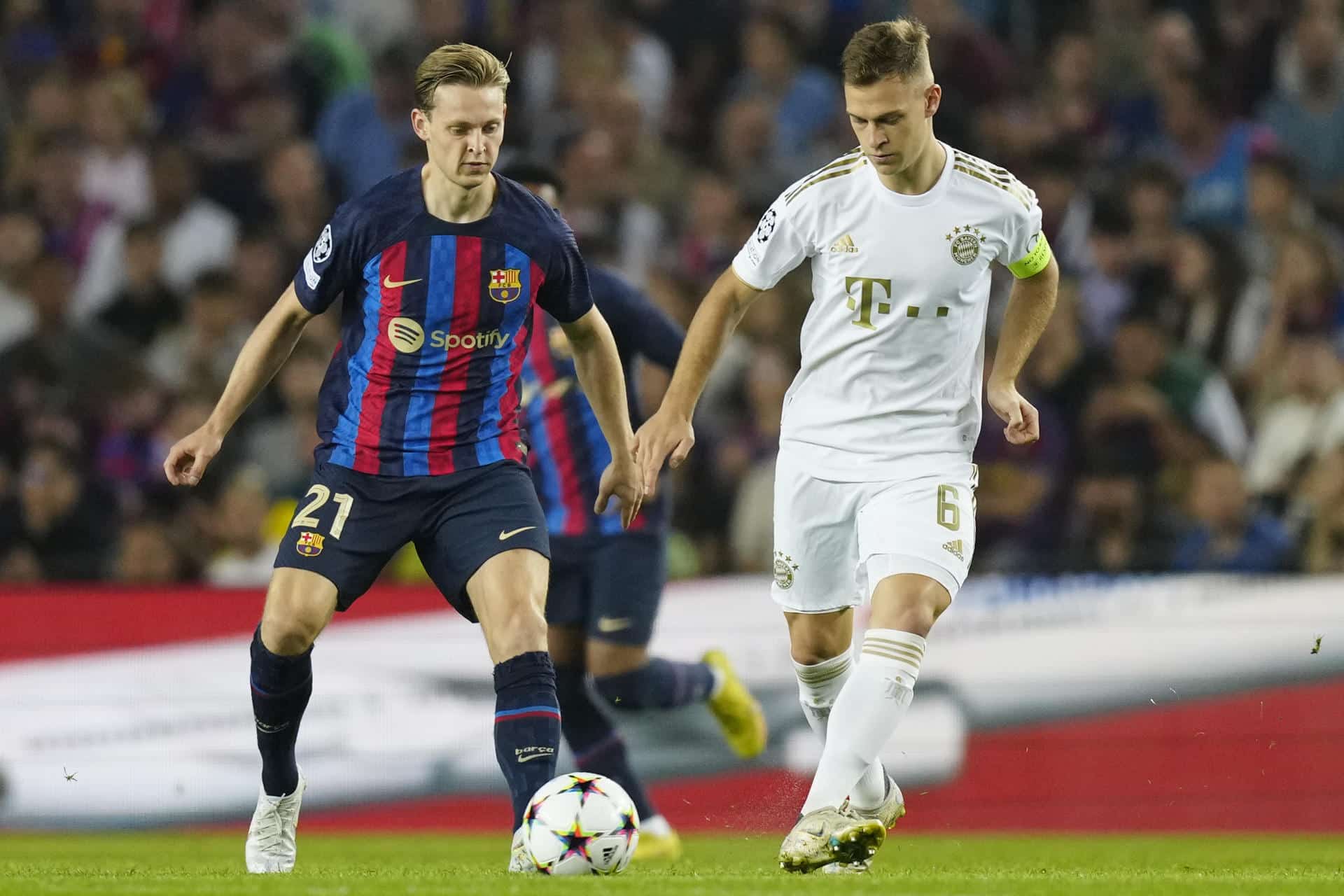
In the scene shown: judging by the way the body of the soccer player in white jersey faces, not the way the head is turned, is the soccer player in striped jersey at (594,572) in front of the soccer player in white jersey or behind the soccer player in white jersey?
behind

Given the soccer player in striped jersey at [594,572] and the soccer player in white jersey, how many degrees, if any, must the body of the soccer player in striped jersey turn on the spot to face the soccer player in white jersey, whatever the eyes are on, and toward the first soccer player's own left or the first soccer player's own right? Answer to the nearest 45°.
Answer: approximately 90° to the first soccer player's own left

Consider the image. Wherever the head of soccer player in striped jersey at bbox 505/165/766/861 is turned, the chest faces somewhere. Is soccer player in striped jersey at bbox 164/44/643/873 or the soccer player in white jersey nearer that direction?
the soccer player in striped jersey

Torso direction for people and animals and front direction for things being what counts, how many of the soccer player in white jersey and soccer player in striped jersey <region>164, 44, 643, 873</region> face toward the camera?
2

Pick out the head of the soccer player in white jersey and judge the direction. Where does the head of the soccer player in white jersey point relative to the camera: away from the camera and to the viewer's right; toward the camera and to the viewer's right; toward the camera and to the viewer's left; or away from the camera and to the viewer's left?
toward the camera and to the viewer's left

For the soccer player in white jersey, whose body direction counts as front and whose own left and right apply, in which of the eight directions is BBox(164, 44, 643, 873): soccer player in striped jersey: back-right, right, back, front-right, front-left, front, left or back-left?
right

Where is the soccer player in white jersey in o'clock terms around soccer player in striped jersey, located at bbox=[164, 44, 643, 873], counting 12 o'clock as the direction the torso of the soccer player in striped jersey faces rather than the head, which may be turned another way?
The soccer player in white jersey is roughly at 9 o'clock from the soccer player in striped jersey.

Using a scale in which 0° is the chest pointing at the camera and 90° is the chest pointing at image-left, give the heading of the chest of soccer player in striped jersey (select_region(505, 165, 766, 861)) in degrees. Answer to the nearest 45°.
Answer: approximately 45°

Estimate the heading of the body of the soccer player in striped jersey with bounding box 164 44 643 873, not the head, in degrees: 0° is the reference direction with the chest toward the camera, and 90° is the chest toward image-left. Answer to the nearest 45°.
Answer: approximately 0°

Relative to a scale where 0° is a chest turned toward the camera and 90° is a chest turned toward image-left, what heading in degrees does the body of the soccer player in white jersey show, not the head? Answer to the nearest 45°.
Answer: approximately 0°

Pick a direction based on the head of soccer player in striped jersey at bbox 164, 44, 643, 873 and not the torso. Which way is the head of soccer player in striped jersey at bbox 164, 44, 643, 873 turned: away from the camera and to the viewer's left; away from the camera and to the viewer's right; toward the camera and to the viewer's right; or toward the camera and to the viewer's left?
toward the camera and to the viewer's right

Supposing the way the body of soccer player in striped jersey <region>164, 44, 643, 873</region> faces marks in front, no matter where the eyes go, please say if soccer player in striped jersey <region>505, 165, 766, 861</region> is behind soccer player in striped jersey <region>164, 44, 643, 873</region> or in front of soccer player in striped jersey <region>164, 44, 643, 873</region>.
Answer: behind
